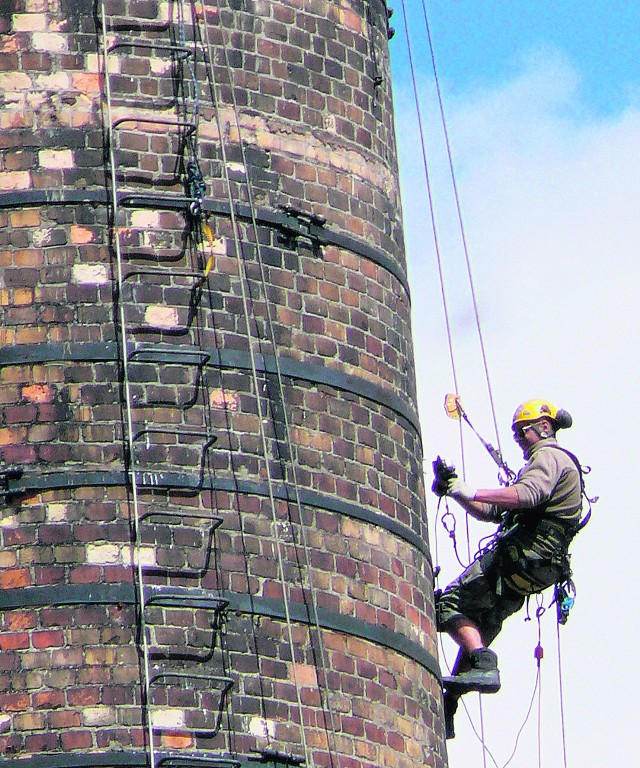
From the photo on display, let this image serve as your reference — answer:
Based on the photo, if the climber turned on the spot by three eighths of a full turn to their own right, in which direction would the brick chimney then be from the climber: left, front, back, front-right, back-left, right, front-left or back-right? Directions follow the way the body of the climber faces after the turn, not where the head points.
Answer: back

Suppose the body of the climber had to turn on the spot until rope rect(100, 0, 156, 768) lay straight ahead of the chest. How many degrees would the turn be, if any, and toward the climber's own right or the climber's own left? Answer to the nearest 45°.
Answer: approximately 45° to the climber's own left

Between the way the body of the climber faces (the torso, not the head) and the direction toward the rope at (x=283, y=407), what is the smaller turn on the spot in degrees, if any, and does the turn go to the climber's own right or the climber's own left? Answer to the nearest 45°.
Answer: approximately 45° to the climber's own left

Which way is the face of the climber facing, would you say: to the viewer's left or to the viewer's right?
to the viewer's left

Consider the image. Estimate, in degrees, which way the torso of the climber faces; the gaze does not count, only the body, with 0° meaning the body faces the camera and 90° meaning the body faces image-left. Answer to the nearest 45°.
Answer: approximately 90°
